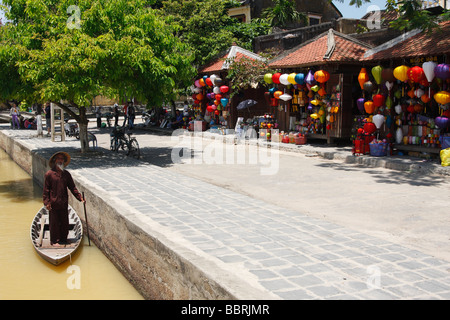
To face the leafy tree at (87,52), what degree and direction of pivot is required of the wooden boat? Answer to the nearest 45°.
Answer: approximately 180°

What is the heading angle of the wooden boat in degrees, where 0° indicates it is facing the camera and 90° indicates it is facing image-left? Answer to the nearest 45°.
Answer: approximately 0°

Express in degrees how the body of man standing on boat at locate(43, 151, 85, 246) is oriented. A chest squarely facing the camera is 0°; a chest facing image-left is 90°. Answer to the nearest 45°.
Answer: approximately 0°

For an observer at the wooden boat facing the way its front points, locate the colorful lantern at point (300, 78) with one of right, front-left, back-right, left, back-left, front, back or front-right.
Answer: back-left

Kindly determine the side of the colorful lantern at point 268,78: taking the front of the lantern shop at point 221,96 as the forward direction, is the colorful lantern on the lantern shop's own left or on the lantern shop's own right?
on the lantern shop's own left

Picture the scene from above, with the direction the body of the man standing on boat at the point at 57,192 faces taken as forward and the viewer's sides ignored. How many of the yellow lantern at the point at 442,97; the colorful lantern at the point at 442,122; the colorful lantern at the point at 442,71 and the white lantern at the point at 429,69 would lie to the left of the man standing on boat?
4

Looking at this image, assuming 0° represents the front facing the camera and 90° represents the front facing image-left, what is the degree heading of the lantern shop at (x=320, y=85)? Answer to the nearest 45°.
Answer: approximately 45°

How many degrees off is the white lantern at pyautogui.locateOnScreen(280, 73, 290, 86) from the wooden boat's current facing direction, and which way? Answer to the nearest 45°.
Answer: approximately 135° to its left

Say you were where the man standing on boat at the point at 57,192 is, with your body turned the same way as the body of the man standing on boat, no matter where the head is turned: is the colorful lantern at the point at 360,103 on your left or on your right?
on your left

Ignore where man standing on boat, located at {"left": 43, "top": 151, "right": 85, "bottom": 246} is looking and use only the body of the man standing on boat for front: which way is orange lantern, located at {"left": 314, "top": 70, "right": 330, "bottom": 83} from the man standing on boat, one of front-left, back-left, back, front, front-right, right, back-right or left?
back-left

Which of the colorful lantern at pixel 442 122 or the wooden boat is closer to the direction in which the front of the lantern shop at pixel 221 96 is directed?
the wooden boat

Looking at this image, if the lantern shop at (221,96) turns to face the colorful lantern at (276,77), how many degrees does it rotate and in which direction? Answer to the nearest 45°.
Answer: approximately 90° to its left

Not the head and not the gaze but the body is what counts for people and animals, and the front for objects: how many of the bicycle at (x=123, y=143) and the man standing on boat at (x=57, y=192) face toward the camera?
1
